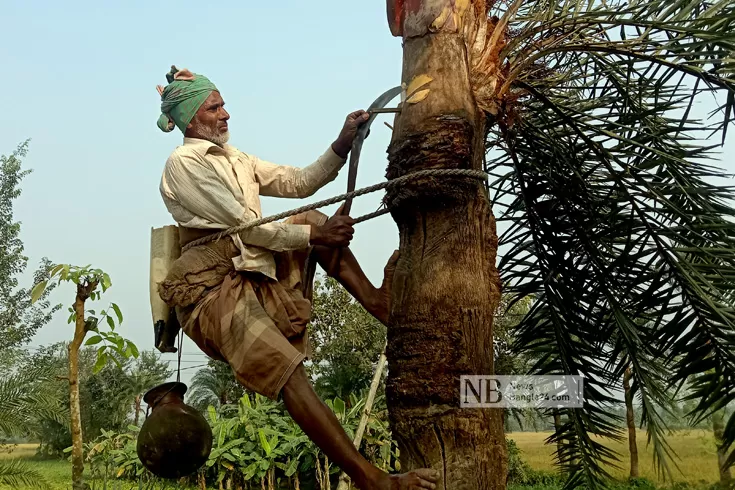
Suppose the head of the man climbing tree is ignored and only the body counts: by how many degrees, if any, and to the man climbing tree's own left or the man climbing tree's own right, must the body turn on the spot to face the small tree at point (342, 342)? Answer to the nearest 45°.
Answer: approximately 90° to the man climbing tree's own left

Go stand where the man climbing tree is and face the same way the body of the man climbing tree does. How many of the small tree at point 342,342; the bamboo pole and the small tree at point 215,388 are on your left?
3

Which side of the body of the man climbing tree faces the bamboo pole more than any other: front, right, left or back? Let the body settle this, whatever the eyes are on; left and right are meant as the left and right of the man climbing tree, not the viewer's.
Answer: left

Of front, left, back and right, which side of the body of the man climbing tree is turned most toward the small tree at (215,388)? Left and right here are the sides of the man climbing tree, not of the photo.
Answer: left

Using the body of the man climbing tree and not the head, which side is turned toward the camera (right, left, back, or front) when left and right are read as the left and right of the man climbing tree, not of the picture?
right
